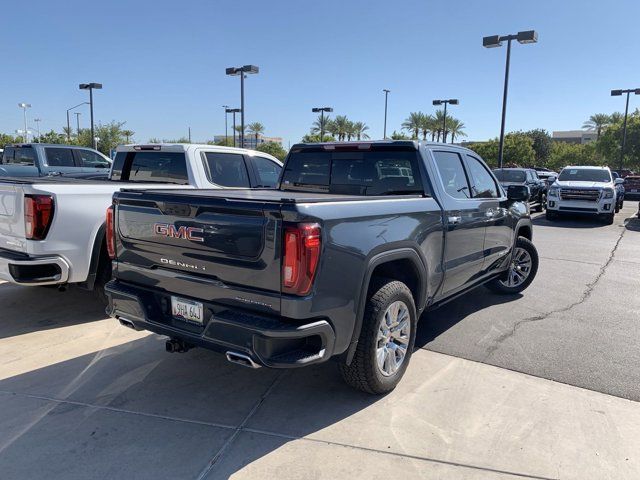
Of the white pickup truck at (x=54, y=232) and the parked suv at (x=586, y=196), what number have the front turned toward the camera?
1

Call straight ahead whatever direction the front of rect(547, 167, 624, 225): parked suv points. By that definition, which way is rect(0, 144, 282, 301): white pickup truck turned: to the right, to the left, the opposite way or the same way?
the opposite way

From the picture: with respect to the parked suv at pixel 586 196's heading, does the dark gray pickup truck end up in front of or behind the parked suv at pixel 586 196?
in front

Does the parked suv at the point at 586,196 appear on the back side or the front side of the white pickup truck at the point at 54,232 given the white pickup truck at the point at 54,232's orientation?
on the front side

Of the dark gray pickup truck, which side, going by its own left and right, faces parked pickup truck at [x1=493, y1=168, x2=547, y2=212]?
front

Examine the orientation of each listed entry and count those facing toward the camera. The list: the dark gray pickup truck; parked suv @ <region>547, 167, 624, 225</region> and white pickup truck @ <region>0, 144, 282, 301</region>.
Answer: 1

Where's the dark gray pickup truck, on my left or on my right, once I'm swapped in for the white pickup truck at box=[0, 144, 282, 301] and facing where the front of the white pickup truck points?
on my right

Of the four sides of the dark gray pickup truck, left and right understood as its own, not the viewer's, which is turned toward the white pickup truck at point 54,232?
left

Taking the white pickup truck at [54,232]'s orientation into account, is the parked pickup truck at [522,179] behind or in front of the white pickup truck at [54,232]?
in front

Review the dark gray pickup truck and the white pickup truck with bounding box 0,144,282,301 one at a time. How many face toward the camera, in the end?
0

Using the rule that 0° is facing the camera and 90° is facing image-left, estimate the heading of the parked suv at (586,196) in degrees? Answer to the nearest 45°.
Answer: approximately 0°

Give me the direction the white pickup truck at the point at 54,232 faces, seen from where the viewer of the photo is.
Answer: facing away from the viewer and to the right of the viewer

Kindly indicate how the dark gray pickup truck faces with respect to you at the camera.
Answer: facing away from the viewer and to the right of the viewer
